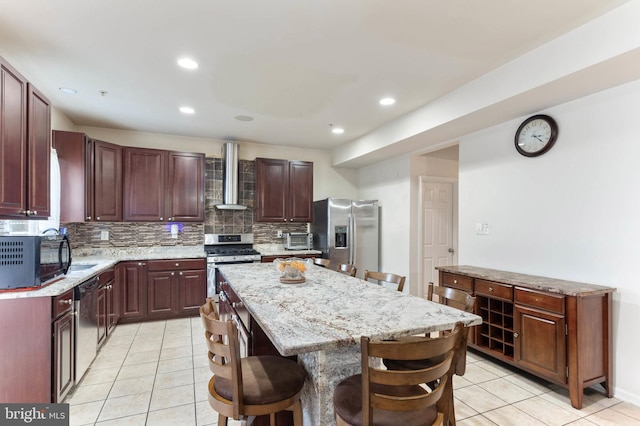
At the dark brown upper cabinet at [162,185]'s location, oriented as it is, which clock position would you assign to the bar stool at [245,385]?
The bar stool is roughly at 12 o'clock from the dark brown upper cabinet.

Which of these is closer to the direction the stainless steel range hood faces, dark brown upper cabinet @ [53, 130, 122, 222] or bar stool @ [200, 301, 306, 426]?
the bar stool

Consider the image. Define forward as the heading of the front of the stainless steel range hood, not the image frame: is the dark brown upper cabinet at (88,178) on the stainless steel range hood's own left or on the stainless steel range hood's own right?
on the stainless steel range hood's own right

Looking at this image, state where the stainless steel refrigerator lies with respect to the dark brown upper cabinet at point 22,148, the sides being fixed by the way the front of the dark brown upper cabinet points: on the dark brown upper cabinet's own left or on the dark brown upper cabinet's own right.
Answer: on the dark brown upper cabinet's own left

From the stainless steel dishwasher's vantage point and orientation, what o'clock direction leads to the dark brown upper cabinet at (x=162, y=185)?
The dark brown upper cabinet is roughly at 10 o'clock from the stainless steel dishwasher.

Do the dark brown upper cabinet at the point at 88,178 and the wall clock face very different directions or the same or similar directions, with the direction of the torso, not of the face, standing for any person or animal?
very different directions

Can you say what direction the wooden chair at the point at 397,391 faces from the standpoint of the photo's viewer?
facing away from the viewer and to the left of the viewer

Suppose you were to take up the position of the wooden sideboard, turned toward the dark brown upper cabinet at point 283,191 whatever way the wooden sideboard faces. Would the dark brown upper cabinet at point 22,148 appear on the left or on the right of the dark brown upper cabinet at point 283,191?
left

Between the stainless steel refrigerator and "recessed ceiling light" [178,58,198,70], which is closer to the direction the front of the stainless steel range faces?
the recessed ceiling light

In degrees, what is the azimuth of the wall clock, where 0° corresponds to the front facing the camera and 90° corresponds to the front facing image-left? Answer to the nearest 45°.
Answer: approximately 45°

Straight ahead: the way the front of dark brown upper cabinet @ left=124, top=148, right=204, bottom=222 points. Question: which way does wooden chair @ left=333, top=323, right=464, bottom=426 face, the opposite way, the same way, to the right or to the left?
the opposite way
